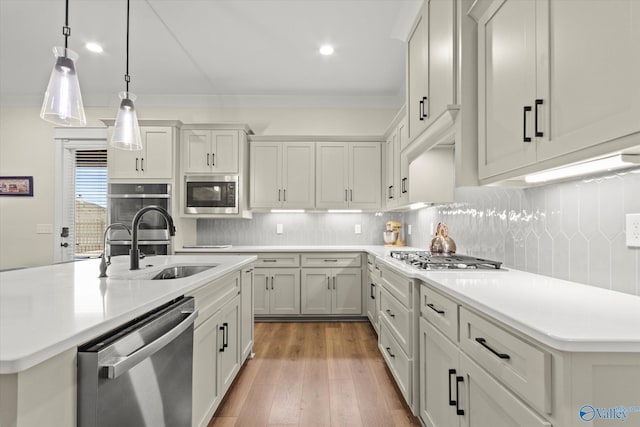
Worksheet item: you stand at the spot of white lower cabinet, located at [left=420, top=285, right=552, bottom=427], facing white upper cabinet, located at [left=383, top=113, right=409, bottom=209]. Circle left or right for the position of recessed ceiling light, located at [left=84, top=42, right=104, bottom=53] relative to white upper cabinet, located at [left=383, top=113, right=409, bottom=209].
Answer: left

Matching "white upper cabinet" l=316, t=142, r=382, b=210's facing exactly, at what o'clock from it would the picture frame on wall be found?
The picture frame on wall is roughly at 3 o'clock from the white upper cabinet.

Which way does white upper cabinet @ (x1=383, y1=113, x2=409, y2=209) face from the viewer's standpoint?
to the viewer's left

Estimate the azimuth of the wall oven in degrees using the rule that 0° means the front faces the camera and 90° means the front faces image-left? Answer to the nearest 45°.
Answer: approximately 0°

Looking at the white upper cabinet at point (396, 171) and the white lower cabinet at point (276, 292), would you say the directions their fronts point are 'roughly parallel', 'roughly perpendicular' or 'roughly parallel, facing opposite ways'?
roughly perpendicular

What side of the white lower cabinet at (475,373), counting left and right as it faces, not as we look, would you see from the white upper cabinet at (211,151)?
right

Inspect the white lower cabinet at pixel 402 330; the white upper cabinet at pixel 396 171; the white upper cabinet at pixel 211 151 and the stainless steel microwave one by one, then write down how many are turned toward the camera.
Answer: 2

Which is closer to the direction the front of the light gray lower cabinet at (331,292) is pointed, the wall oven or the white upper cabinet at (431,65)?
the white upper cabinet
